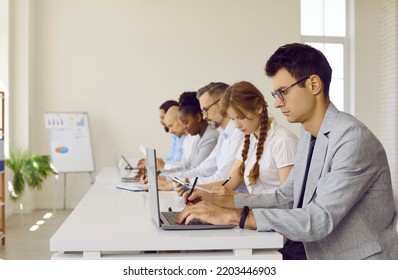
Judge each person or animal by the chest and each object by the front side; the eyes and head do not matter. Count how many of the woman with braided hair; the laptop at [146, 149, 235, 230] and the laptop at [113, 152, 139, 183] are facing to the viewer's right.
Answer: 2

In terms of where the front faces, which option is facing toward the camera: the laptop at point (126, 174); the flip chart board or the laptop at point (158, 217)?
the flip chart board

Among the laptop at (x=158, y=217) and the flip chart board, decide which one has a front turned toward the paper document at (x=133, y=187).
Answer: the flip chart board

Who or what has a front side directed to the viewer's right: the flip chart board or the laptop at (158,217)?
the laptop

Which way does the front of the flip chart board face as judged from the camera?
facing the viewer

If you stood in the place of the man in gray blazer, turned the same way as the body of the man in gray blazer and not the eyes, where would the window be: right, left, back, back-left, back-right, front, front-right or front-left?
right

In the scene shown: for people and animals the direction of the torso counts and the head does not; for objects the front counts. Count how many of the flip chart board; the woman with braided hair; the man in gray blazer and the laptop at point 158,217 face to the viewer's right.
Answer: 1

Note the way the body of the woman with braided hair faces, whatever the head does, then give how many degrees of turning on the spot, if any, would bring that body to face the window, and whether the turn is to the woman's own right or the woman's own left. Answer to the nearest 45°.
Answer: approximately 135° to the woman's own right

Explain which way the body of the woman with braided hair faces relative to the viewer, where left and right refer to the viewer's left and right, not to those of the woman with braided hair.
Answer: facing the viewer and to the left of the viewer

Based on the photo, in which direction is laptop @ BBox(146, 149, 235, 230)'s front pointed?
to the viewer's right

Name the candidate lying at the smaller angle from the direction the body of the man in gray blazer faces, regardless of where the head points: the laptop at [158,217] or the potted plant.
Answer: the laptop

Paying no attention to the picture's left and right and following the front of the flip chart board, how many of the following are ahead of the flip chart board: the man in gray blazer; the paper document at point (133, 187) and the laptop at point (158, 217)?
3

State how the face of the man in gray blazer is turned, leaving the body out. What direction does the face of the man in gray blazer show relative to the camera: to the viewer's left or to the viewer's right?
to the viewer's left

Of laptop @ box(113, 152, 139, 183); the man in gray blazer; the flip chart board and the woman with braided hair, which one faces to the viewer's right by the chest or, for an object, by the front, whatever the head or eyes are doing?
the laptop

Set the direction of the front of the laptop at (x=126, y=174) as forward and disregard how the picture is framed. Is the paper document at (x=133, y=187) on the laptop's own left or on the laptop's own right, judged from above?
on the laptop's own right
